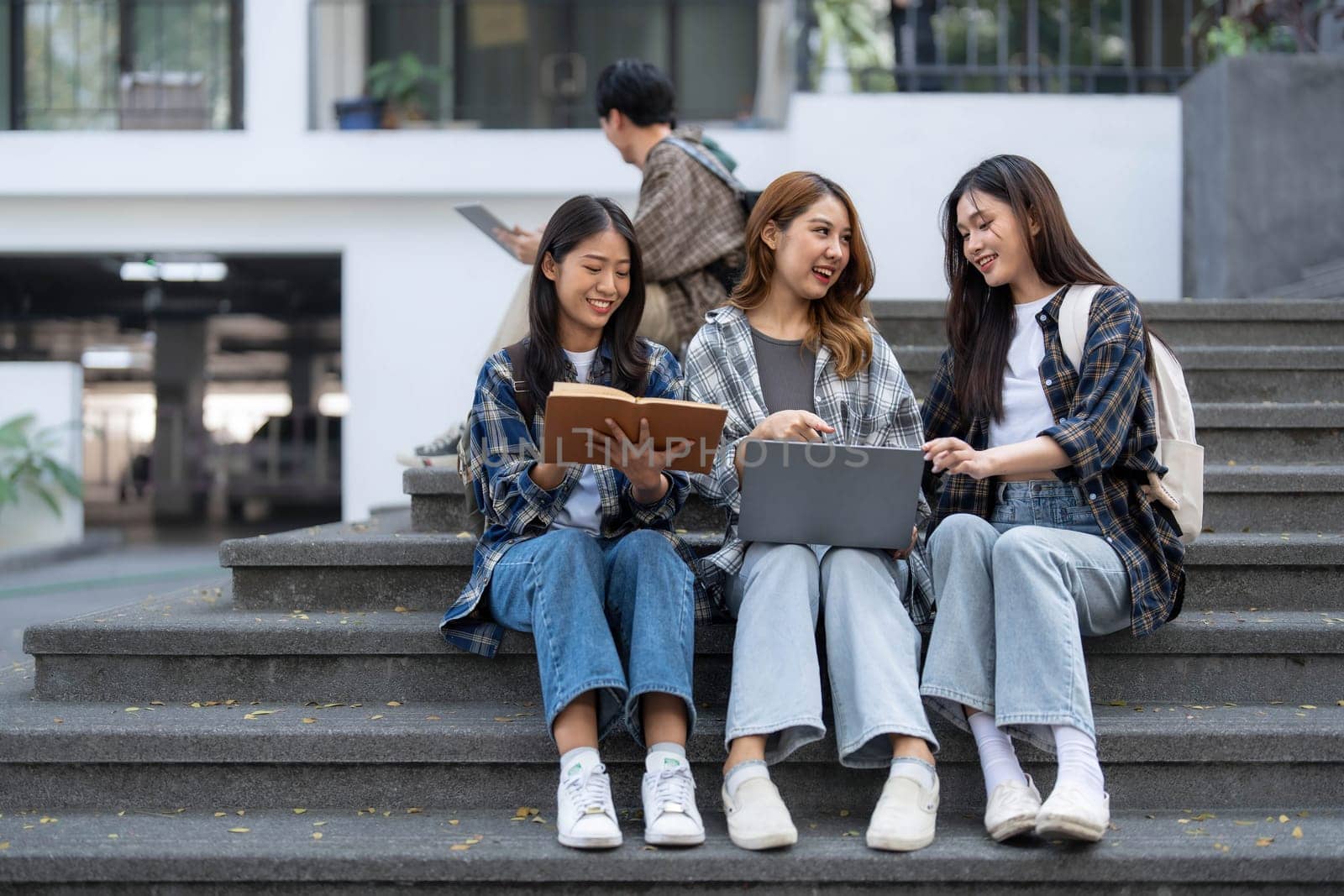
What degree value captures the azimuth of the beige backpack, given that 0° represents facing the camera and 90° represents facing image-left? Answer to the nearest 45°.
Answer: approximately 225°

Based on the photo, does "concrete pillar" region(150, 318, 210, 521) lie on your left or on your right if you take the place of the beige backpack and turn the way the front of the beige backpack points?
on your left

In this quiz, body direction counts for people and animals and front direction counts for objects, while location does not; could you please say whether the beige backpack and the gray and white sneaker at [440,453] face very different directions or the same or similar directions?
very different directions

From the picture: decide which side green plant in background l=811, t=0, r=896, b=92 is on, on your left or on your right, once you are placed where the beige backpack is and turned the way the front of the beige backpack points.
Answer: on your left

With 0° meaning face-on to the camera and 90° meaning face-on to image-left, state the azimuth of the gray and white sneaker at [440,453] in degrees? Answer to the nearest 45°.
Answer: approximately 90°

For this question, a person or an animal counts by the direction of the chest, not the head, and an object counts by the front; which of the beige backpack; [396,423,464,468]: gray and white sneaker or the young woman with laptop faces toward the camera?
the young woman with laptop

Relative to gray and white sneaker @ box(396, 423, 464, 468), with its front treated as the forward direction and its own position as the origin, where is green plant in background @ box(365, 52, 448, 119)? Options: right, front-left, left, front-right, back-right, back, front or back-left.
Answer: right

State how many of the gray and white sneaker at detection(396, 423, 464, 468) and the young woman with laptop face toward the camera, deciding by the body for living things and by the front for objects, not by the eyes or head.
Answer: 1

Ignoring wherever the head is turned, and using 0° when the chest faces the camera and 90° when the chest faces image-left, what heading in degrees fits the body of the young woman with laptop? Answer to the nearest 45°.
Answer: approximately 0°

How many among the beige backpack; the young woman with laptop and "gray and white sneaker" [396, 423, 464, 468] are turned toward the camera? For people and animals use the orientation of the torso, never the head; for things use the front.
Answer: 1

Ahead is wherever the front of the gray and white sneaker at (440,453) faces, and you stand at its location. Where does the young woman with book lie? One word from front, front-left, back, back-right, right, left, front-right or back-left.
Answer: left

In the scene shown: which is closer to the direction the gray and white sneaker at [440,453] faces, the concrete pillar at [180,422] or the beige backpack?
the concrete pillar

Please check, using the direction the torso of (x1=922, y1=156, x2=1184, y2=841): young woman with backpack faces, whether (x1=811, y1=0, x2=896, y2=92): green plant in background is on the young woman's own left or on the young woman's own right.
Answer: on the young woman's own right

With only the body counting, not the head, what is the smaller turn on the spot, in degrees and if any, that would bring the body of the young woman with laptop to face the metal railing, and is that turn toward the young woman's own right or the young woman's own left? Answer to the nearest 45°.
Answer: approximately 180°

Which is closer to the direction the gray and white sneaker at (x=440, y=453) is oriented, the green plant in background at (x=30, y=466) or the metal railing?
the green plant in background
